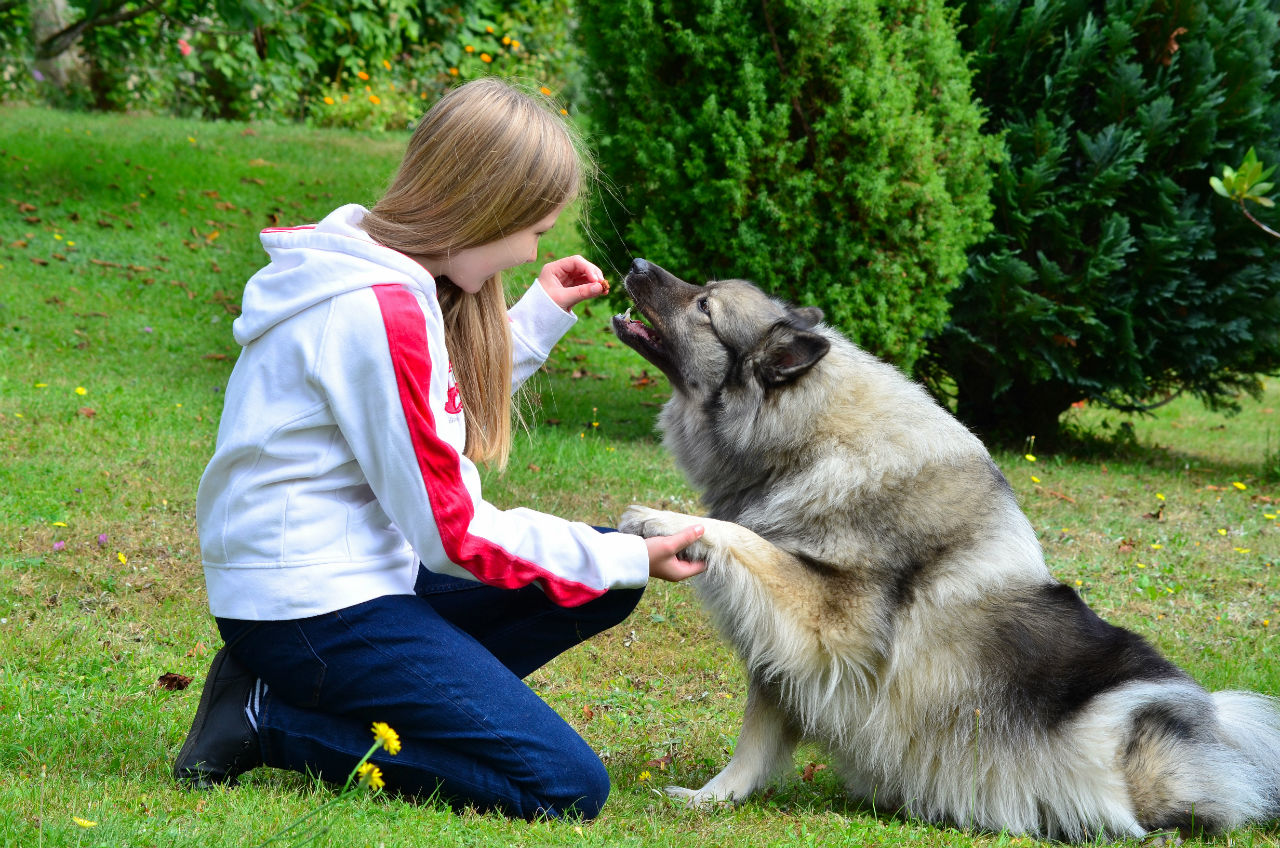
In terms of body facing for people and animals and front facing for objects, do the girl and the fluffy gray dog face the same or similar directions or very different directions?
very different directions

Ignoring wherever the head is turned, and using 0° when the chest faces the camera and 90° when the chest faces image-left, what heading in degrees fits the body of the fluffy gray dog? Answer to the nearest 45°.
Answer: approximately 90°

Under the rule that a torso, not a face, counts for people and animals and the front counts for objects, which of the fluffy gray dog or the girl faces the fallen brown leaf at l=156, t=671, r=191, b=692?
the fluffy gray dog

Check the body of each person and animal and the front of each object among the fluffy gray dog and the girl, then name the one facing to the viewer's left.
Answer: the fluffy gray dog

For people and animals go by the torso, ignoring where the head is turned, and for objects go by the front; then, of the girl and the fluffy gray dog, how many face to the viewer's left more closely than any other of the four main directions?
1

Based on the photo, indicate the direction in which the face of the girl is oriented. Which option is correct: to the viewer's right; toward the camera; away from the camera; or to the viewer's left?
to the viewer's right

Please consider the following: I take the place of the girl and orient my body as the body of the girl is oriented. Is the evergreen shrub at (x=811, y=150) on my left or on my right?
on my left

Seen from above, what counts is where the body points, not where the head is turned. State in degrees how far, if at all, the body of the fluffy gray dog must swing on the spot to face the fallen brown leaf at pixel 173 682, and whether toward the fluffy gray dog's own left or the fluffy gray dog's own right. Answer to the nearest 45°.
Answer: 0° — it already faces it

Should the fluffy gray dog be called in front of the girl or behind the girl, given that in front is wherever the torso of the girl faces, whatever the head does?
in front

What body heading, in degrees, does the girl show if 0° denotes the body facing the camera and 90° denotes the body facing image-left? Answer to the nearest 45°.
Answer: approximately 270°

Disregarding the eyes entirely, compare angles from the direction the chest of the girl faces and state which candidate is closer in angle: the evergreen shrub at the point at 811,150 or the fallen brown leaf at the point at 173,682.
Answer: the evergreen shrub

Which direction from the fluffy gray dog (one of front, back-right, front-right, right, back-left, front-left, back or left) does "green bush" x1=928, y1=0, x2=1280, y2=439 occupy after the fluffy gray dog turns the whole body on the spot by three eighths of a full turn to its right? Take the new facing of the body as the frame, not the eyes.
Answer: front-left

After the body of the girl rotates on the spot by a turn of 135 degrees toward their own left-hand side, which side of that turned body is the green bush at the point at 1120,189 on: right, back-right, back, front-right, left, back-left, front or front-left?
right
